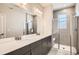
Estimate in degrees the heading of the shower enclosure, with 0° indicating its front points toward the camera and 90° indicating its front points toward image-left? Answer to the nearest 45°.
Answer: approximately 45°

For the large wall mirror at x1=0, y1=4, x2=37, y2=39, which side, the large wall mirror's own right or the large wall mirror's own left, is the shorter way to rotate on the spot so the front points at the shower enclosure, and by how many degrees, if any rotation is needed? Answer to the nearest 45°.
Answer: approximately 45° to the large wall mirror's own left

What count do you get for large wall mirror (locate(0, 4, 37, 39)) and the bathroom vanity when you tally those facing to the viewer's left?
0

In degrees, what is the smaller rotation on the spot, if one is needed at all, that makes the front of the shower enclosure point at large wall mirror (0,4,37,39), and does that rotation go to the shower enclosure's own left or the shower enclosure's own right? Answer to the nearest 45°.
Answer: approximately 45° to the shower enclosure's own right

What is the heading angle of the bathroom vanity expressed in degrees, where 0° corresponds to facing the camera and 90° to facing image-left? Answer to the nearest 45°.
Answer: approximately 315°

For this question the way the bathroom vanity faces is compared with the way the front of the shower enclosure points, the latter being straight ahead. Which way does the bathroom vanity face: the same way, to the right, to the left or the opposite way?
to the left

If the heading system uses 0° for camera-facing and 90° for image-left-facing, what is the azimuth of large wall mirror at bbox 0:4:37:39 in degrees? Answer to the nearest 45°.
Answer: approximately 315°
